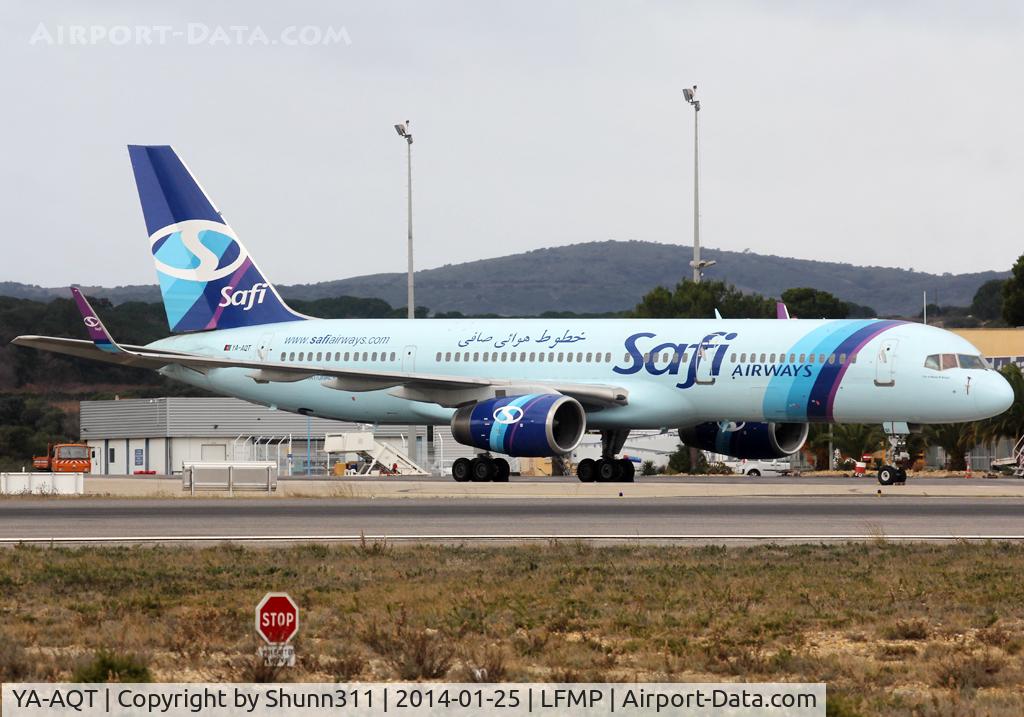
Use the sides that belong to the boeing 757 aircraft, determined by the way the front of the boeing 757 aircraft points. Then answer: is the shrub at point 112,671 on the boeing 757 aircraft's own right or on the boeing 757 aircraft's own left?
on the boeing 757 aircraft's own right

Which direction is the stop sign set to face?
toward the camera

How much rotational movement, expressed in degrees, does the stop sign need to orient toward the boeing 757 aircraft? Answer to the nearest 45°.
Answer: approximately 180°

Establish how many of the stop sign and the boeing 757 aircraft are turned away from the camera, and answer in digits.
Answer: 0

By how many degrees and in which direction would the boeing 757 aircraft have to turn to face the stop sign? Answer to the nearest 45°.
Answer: approximately 45° to its right
